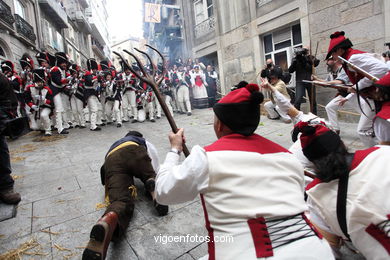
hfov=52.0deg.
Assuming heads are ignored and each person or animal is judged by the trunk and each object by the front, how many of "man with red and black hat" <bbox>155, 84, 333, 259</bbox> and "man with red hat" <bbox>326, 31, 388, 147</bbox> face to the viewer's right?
0

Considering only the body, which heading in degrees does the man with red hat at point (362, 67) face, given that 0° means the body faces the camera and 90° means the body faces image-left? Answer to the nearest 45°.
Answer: approximately 90°

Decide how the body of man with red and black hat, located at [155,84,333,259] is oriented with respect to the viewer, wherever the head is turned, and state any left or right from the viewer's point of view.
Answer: facing away from the viewer and to the left of the viewer

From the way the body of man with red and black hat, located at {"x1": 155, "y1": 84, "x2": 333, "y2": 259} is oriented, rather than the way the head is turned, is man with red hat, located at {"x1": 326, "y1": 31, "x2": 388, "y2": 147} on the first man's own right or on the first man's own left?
on the first man's own right

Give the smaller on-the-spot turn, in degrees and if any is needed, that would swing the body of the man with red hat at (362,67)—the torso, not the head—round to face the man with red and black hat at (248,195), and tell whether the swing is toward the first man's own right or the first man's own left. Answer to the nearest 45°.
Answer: approximately 90° to the first man's own left
